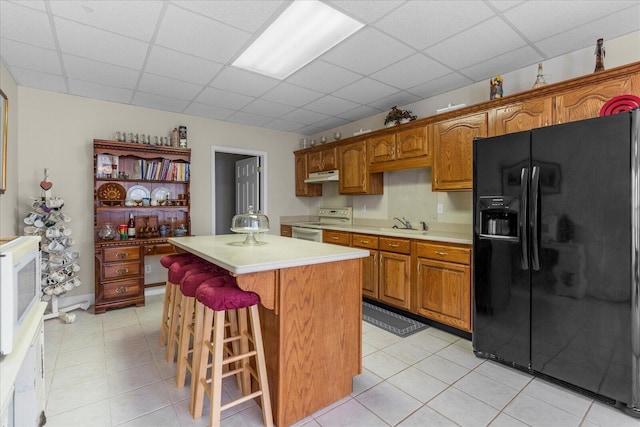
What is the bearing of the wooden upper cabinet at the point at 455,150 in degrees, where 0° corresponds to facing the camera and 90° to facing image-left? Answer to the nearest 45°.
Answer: approximately 45°

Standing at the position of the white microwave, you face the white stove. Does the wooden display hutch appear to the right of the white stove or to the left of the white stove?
left

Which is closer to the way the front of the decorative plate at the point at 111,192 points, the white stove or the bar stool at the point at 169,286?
the bar stool

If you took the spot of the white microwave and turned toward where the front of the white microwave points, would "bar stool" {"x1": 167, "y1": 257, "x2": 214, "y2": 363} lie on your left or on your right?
on your left

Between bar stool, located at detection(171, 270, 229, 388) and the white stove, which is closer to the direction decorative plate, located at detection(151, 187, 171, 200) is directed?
the bar stool

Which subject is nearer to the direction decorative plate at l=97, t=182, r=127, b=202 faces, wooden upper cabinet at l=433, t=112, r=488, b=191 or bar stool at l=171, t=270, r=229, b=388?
the bar stool

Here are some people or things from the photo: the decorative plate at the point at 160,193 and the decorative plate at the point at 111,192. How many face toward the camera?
2

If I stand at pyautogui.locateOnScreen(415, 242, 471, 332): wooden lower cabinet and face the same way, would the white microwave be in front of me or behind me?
in front

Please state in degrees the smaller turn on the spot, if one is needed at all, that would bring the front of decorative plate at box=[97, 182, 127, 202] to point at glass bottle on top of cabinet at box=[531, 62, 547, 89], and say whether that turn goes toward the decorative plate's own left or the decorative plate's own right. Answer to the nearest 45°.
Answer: approximately 45° to the decorative plate's own left

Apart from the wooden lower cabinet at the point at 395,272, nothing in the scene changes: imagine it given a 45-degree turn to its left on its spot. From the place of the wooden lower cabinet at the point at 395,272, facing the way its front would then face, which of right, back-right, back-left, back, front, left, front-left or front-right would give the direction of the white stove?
back-right

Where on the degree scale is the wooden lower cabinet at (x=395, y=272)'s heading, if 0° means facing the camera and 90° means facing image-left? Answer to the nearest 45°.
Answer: approximately 45°

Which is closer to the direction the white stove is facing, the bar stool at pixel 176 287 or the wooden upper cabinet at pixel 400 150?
the bar stool

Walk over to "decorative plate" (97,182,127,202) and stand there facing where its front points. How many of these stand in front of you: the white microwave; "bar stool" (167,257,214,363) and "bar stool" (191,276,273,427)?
3

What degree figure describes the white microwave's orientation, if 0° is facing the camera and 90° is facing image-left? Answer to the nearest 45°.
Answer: approximately 270°

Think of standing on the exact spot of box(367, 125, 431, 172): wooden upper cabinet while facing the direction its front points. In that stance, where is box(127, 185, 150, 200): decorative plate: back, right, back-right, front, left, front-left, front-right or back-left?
front-right
